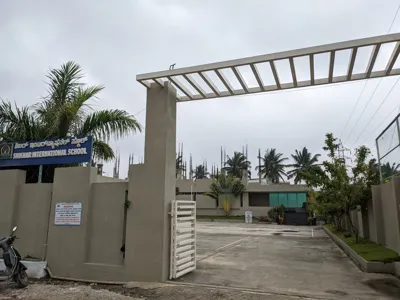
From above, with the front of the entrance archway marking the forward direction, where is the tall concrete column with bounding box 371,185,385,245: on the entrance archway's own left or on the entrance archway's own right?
on the entrance archway's own left

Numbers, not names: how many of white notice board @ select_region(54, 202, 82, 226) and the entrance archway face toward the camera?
2

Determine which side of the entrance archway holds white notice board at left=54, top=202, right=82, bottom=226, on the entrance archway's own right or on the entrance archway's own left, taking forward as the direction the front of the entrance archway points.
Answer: on the entrance archway's own right

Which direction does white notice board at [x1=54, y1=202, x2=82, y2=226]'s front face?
toward the camera

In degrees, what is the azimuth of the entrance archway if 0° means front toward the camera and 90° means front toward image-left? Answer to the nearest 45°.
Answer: approximately 0°

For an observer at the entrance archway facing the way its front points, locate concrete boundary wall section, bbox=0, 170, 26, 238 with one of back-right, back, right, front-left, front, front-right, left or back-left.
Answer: right

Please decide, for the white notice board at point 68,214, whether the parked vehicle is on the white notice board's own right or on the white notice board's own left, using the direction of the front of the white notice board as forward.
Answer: on the white notice board's own right

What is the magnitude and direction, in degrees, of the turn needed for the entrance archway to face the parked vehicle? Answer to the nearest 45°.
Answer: approximately 90° to its right

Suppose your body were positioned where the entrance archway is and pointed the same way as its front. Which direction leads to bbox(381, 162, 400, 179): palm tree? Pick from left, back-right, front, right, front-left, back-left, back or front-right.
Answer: back-left

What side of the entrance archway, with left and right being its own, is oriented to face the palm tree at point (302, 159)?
back

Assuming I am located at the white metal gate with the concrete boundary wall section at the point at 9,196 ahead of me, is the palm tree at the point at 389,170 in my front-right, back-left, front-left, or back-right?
back-right

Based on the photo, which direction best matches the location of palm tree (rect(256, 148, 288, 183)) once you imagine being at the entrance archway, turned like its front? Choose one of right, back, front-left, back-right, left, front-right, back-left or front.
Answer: back

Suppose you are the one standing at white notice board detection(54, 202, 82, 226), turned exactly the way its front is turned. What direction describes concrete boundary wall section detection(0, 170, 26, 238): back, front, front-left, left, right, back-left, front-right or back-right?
back-right

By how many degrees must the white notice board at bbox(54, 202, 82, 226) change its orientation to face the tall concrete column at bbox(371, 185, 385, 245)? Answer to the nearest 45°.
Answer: approximately 90° to its left
